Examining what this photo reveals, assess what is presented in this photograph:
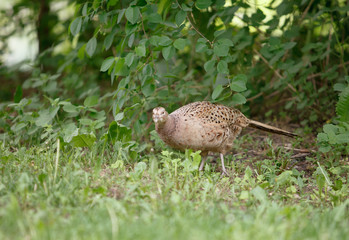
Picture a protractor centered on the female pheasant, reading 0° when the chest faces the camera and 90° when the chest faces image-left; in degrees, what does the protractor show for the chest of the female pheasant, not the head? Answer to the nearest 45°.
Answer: approximately 90°
